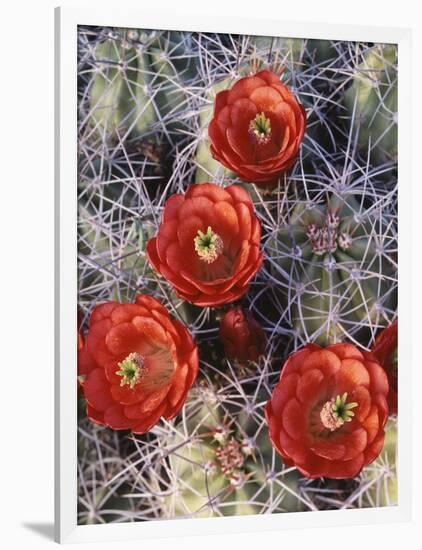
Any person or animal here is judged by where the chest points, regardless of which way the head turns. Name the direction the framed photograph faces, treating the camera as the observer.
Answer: facing the viewer and to the right of the viewer
